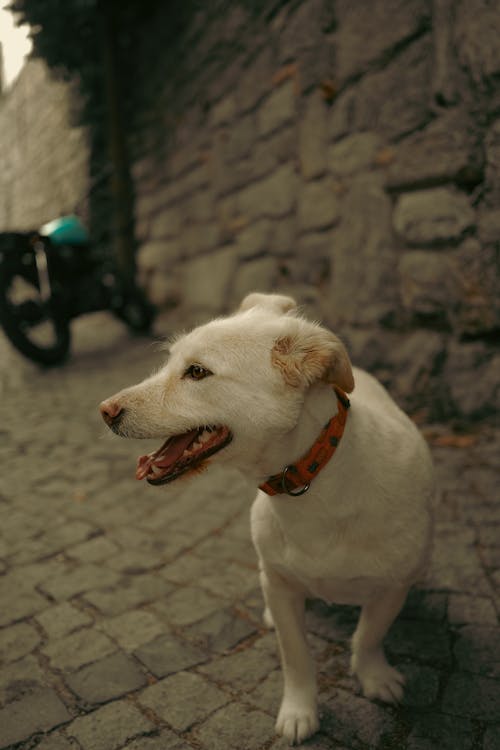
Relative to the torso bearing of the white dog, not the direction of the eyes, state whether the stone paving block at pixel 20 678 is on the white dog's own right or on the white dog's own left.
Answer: on the white dog's own right

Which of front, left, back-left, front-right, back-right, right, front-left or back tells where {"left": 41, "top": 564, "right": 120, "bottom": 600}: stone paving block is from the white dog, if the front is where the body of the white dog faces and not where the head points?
back-right

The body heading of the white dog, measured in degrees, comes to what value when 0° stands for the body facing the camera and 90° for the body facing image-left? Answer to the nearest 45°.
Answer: approximately 0°

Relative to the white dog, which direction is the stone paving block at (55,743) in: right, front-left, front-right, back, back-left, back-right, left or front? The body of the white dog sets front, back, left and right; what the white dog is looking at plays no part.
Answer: right

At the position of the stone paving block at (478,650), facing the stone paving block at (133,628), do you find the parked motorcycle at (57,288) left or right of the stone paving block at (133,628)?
right

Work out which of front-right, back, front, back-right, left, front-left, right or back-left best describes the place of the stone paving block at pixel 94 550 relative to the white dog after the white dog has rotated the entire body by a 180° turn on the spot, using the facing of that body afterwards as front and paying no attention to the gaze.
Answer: front-left

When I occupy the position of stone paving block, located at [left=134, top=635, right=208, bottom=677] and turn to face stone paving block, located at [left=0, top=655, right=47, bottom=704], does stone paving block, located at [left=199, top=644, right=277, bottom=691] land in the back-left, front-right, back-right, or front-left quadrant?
back-left
